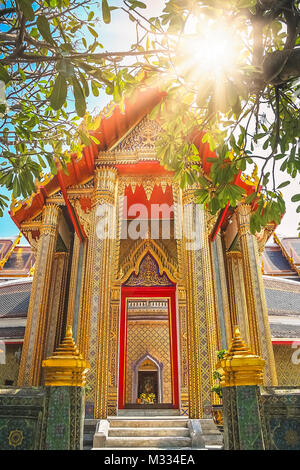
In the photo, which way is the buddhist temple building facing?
toward the camera

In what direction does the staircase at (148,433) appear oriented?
toward the camera

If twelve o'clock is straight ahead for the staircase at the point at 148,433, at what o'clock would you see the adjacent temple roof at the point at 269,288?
The adjacent temple roof is roughly at 7 o'clock from the staircase.
